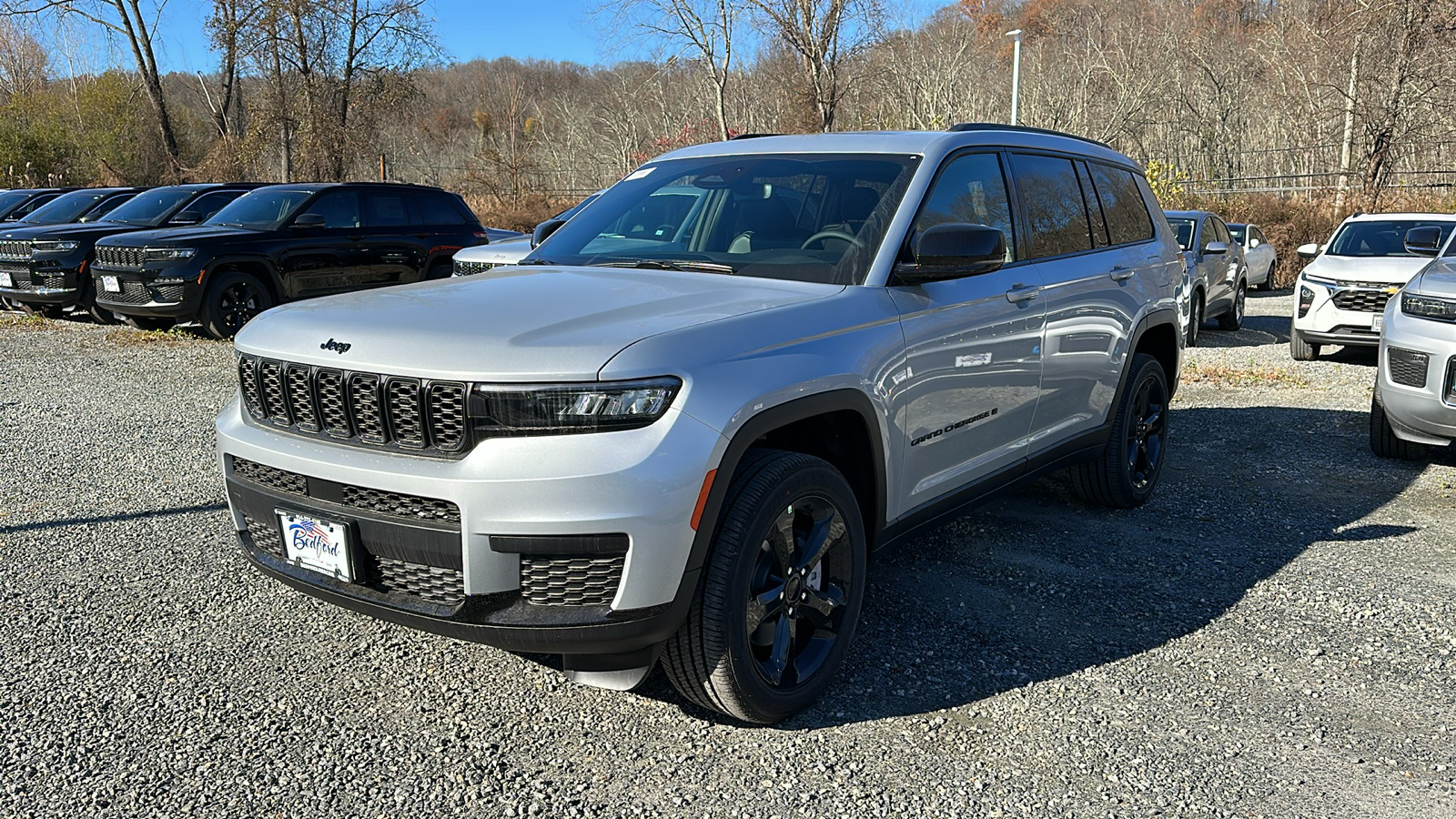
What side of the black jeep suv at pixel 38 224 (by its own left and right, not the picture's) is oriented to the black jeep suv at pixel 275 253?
left

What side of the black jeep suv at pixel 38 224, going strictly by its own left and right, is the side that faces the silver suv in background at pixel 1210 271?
left

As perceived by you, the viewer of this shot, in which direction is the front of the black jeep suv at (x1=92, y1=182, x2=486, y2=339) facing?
facing the viewer and to the left of the viewer

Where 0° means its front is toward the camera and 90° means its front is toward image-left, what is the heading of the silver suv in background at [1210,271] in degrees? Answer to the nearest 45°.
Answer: approximately 45°

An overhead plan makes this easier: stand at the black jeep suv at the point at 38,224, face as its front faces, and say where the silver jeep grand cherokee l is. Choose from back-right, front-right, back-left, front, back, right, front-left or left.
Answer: front-left

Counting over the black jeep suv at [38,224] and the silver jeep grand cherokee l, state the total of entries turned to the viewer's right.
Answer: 0

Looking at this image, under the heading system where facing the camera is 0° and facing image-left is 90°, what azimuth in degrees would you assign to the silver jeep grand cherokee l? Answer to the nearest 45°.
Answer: approximately 45°

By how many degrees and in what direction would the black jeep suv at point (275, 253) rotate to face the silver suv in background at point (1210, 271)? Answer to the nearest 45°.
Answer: approximately 135° to its left

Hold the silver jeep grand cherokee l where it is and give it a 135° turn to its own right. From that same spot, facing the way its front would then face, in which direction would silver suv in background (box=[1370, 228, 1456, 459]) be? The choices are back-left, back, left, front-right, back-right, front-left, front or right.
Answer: front-right

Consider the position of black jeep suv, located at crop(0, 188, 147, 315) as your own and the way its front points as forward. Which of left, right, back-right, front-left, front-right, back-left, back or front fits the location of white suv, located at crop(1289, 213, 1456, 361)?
left

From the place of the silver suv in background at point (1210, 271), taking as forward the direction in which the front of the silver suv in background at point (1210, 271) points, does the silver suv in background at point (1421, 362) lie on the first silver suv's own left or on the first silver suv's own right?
on the first silver suv's own left

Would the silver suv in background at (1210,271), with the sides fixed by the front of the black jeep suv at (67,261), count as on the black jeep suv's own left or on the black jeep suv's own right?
on the black jeep suv's own left
